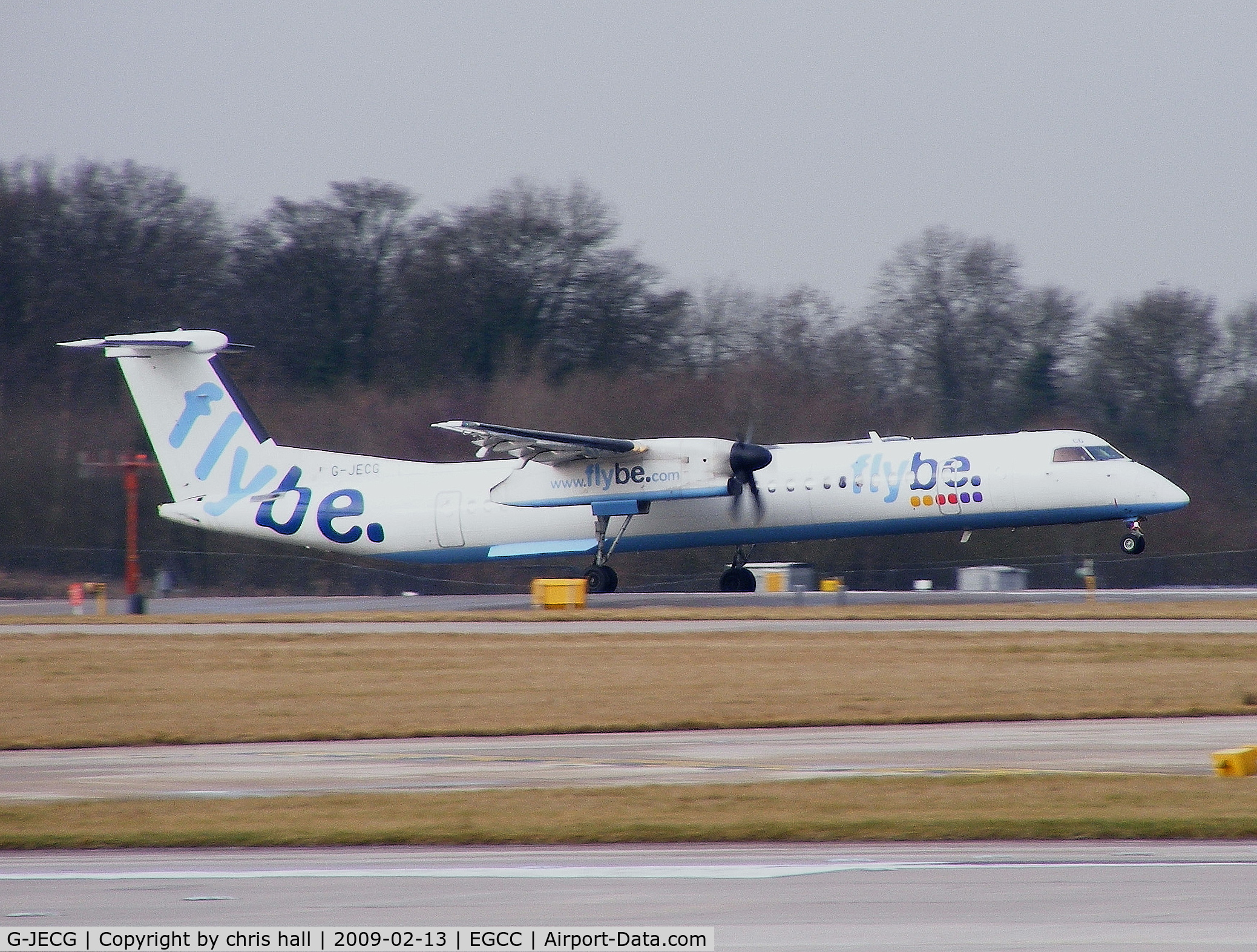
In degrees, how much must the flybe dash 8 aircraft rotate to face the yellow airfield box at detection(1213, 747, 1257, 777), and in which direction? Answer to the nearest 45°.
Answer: approximately 45° to its right

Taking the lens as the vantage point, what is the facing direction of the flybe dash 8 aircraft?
facing the viewer and to the right of the viewer

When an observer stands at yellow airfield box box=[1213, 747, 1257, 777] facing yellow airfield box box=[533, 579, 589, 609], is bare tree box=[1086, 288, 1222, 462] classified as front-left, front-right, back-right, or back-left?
front-right

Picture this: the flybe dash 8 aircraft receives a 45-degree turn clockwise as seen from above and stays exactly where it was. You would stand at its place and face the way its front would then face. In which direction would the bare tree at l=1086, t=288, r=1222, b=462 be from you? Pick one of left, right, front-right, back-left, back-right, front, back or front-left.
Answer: back-left
